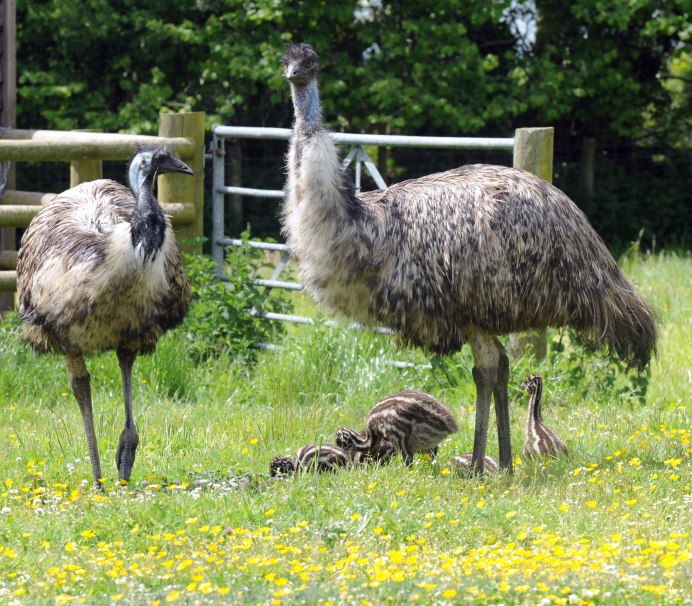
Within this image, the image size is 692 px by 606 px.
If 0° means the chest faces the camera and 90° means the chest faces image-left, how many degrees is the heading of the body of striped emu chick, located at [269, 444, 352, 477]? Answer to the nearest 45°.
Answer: approximately 90°

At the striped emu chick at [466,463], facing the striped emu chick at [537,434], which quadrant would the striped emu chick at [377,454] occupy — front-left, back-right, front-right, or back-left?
back-left

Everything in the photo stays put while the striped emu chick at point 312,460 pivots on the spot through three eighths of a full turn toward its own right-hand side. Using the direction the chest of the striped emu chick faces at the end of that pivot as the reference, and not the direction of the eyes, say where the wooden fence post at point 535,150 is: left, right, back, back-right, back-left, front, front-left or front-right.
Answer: front

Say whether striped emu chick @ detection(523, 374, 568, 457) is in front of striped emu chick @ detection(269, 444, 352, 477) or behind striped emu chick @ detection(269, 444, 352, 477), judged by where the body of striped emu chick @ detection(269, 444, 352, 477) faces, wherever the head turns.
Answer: behind

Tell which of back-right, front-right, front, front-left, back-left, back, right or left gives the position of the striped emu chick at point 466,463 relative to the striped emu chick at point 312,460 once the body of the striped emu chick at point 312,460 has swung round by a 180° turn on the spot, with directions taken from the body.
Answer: front
